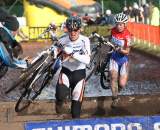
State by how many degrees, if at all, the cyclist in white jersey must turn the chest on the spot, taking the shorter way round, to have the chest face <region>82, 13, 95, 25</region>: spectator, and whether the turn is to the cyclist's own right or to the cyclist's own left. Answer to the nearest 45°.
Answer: approximately 180°

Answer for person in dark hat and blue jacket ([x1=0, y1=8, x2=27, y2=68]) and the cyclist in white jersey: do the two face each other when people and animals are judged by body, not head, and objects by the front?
no

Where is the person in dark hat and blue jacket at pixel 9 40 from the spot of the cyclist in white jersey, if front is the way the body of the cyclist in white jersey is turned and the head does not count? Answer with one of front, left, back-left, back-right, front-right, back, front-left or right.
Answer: back-right

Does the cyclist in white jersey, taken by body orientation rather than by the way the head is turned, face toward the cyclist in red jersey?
no

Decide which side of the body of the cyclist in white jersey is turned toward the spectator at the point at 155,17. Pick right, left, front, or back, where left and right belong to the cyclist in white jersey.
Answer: back

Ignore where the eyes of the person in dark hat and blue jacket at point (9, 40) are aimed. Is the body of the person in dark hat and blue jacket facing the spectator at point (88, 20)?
no

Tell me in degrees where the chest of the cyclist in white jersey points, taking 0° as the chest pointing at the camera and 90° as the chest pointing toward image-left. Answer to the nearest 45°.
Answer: approximately 0°

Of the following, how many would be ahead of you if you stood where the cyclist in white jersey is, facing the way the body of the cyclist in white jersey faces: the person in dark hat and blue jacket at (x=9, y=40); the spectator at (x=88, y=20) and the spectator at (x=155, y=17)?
0
